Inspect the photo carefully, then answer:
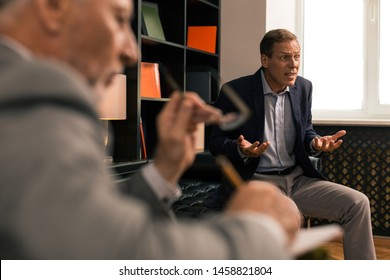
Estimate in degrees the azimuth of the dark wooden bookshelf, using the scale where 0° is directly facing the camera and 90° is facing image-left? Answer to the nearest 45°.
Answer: approximately 315°

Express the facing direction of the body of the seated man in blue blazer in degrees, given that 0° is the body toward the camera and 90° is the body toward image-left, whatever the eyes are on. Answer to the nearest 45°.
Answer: approximately 315°

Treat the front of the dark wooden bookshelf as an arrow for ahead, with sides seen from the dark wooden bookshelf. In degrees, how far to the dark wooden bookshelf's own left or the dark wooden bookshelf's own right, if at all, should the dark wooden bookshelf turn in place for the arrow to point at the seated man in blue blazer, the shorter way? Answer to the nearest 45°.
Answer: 0° — it already faces them

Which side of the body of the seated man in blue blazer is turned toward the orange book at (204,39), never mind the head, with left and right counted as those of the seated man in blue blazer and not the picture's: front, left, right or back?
back

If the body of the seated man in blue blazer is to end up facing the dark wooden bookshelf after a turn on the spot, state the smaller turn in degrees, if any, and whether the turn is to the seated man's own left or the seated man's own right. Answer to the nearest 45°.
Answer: approximately 180°

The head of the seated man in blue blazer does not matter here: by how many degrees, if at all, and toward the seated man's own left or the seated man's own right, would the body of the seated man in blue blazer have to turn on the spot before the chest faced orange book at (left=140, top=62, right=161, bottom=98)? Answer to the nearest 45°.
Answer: approximately 180°
